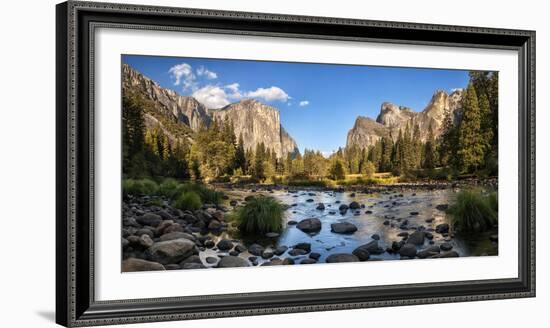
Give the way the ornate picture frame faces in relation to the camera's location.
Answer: facing the viewer and to the right of the viewer
